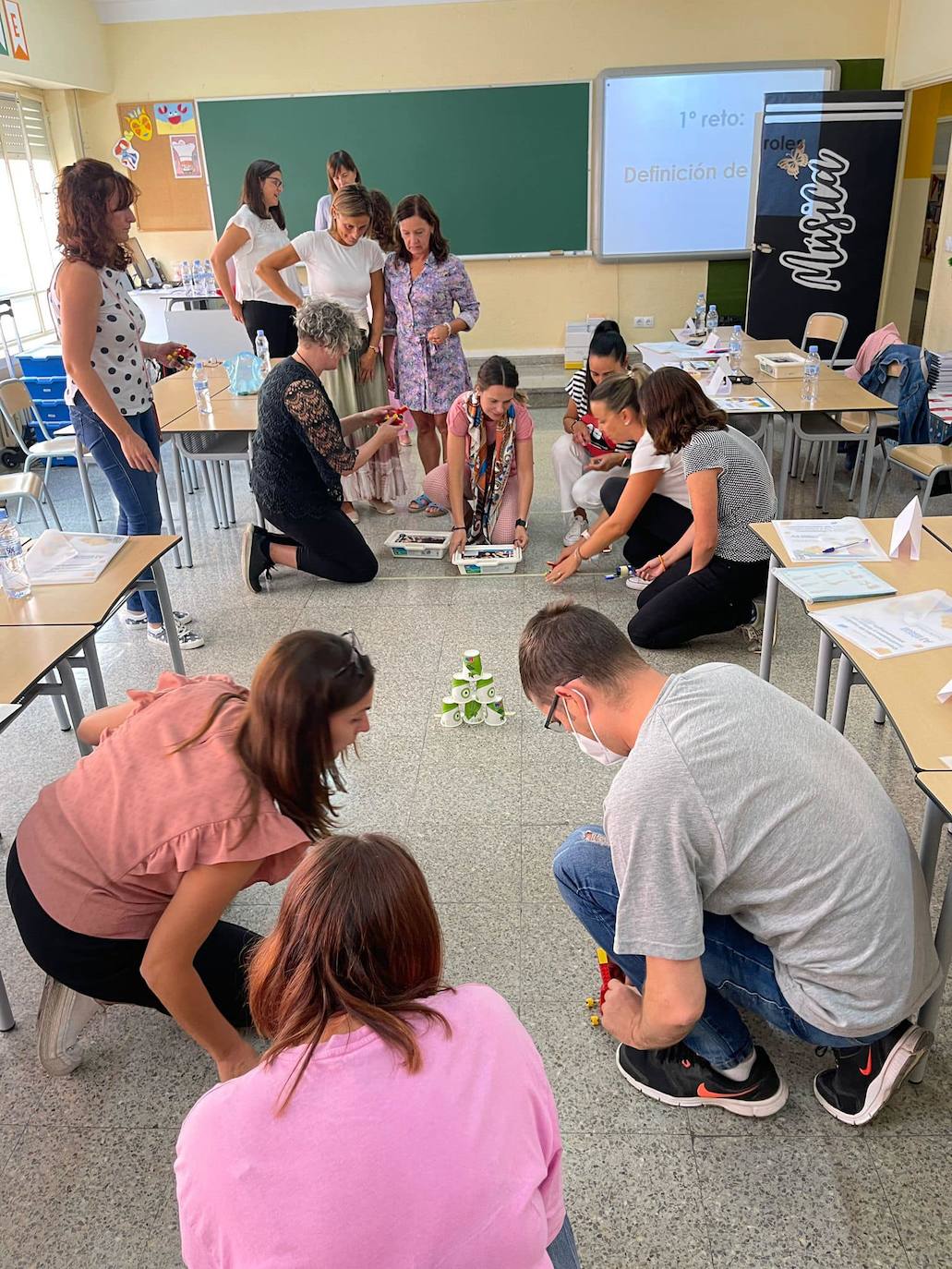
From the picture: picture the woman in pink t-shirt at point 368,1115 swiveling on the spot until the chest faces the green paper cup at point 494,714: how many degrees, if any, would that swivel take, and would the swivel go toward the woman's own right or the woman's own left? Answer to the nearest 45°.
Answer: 0° — they already face it

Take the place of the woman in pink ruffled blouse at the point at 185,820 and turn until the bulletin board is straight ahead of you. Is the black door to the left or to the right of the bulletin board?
right

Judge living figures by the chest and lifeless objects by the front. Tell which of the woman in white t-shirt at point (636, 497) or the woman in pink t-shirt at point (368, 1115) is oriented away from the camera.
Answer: the woman in pink t-shirt

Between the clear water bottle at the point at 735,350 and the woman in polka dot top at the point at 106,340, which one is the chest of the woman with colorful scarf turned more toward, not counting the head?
the woman in polka dot top

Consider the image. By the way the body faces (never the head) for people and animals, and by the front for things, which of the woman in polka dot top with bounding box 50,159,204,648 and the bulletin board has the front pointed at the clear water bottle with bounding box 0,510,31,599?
the bulletin board

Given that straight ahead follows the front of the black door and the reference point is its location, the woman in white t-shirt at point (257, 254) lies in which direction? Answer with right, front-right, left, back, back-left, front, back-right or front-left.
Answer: front-right

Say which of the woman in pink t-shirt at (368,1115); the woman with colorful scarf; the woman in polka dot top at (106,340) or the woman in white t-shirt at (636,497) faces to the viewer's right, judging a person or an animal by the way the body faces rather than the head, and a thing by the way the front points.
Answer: the woman in polka dot top

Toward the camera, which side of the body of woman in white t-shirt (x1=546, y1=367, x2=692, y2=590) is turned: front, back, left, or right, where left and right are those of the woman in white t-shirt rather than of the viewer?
left

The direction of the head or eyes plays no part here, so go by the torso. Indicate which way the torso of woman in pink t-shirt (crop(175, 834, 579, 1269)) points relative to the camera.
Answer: away from the camera

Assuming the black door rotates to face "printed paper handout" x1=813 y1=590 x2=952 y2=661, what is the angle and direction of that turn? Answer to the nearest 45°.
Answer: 0° — it already faces it

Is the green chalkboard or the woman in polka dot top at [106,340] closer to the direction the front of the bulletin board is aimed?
the woman in polka dot top

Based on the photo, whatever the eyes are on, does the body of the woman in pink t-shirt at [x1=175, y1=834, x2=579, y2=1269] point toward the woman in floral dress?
yes

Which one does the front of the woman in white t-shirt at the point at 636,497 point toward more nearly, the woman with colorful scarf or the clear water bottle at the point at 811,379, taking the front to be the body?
the woman with colorful scarf

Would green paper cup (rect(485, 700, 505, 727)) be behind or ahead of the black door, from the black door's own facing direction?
ahead

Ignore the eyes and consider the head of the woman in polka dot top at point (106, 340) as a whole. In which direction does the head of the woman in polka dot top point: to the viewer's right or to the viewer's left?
to the viewer's right

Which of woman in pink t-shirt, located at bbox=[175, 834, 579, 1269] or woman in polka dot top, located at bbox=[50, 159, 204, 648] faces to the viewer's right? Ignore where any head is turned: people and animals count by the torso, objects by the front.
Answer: the woman in polka dot top
